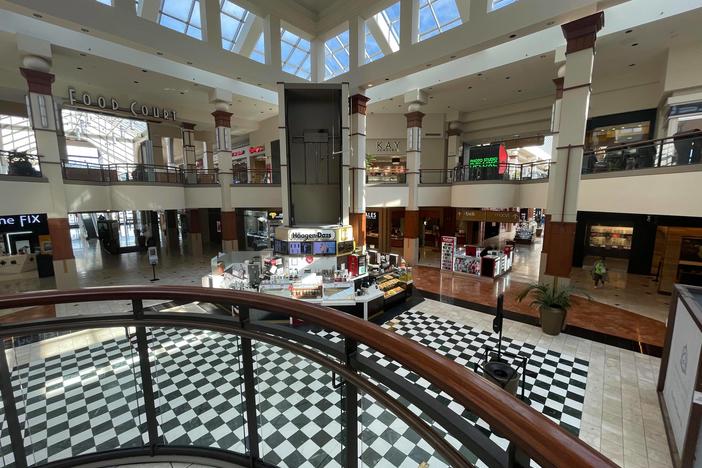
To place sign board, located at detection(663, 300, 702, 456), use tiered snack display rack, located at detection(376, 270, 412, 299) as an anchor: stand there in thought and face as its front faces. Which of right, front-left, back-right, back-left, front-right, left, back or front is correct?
front

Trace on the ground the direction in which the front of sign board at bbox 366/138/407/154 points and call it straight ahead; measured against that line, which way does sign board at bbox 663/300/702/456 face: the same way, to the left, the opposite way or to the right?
to the right

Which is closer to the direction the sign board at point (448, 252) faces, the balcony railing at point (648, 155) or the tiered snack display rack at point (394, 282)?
the tiered snack display rack

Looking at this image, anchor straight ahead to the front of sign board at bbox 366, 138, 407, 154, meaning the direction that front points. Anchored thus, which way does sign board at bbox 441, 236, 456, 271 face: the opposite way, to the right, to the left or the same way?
the same way

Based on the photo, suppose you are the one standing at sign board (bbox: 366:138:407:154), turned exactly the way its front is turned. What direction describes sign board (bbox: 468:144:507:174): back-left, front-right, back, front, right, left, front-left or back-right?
front-left

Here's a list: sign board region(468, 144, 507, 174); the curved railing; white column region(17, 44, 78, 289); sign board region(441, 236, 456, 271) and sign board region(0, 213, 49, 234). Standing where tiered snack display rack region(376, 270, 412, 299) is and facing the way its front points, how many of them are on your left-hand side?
2

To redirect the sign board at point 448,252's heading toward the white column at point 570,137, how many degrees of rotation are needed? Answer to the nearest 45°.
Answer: approximately 45° to its left

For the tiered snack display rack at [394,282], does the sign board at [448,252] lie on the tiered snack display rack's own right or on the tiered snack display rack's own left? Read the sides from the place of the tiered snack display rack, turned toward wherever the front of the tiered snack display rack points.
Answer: on the tiered snack display rack's own left

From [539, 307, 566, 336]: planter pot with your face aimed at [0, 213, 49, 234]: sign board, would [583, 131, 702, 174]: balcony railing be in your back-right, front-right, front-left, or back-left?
back-right

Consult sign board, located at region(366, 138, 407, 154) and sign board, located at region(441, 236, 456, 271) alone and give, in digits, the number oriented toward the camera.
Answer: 2

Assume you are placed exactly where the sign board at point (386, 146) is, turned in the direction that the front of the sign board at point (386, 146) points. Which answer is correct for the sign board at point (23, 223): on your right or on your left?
on your right

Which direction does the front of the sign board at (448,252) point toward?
toward the camera

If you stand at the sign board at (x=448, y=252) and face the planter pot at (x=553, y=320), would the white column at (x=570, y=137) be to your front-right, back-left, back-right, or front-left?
front-left

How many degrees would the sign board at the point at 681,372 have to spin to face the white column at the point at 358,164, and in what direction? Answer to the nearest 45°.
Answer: approximately 45° to its right

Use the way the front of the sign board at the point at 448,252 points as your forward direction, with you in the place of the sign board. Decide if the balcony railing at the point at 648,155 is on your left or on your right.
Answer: on your left

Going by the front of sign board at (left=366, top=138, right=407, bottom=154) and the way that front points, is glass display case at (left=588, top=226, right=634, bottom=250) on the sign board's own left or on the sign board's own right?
on the sign board's own left

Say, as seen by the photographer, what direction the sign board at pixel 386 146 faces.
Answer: facing the viewer

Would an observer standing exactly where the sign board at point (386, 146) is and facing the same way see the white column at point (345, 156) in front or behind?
in front
